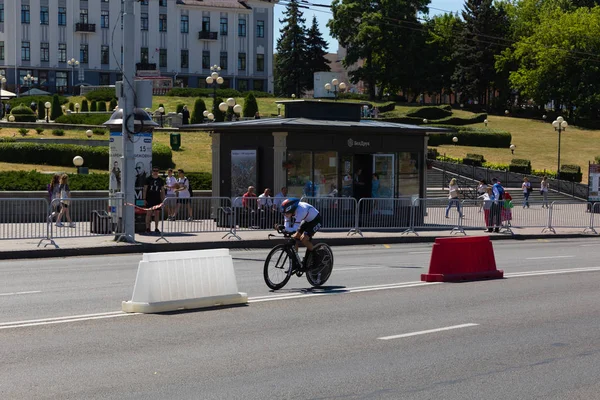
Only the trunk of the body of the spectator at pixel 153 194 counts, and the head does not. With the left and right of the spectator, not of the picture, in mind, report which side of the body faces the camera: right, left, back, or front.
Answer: front

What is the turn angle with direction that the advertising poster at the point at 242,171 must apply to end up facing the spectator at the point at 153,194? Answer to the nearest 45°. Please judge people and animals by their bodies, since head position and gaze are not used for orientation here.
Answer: approximately 45° to its right

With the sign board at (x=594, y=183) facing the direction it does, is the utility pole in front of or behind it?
in front

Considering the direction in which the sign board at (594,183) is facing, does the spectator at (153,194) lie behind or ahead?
ahead

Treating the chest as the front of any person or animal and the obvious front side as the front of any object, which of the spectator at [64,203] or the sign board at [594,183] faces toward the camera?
the sign board

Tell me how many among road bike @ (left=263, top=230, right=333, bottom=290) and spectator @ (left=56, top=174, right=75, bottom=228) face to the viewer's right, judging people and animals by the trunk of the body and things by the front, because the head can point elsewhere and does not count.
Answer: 1

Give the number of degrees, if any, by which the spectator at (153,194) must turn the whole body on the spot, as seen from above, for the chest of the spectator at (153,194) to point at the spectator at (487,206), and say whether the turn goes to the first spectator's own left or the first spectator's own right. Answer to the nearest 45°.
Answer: approximately 90° to the first spectator's own left

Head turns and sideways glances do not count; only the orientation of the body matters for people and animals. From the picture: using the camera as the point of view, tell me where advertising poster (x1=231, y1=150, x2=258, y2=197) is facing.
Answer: facing the viewer
